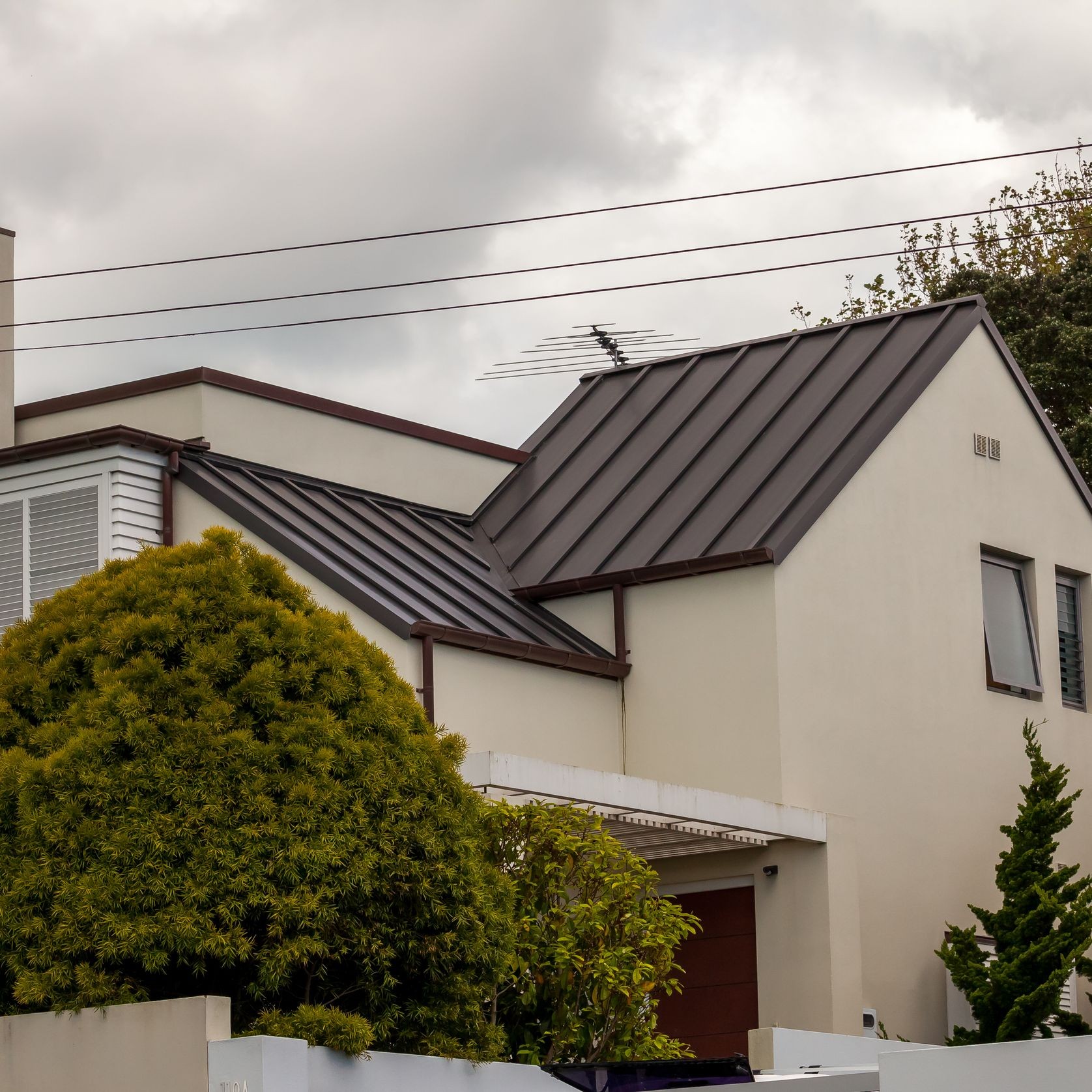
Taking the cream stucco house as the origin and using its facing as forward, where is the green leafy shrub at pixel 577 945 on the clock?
The green leafy shrub is roughly at 11 o'clock from the cream stucco house.

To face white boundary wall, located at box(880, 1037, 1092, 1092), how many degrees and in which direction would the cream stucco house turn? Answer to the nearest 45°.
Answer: approximately 45° to its left

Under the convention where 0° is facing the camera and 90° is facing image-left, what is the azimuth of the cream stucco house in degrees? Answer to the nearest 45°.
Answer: approximately 45°

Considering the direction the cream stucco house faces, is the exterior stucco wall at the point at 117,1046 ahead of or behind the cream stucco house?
ahead

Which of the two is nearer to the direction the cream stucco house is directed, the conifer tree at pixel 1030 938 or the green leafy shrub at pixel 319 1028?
the green leafy shrub
